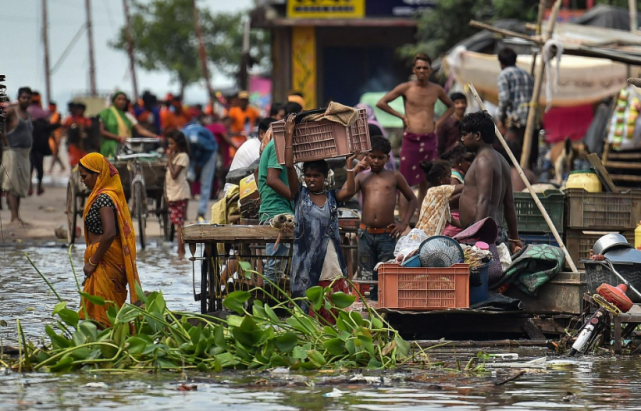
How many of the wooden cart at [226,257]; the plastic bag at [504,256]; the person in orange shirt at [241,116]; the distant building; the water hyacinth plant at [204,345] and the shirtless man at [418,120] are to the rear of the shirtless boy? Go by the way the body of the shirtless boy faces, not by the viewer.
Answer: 3

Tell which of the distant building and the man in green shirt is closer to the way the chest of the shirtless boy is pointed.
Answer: the man in green shirt

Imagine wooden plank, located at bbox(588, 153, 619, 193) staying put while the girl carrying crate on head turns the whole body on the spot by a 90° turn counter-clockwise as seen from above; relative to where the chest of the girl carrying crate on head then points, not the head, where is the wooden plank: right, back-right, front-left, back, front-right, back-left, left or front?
front-left

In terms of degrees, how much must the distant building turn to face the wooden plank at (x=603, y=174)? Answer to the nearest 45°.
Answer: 0° — it already faces it

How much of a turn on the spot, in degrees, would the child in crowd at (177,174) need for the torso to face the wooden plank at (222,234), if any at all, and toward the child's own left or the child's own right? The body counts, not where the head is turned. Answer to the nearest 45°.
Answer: approximately 90° to the child's own left
